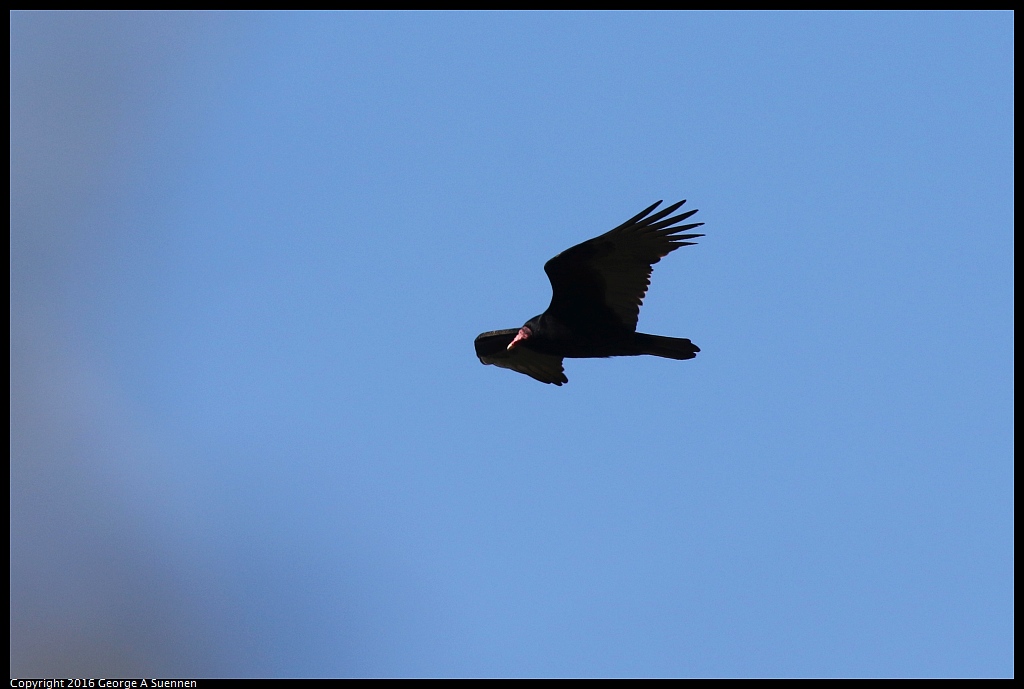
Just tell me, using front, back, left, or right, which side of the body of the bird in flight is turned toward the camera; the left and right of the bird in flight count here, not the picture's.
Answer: left
